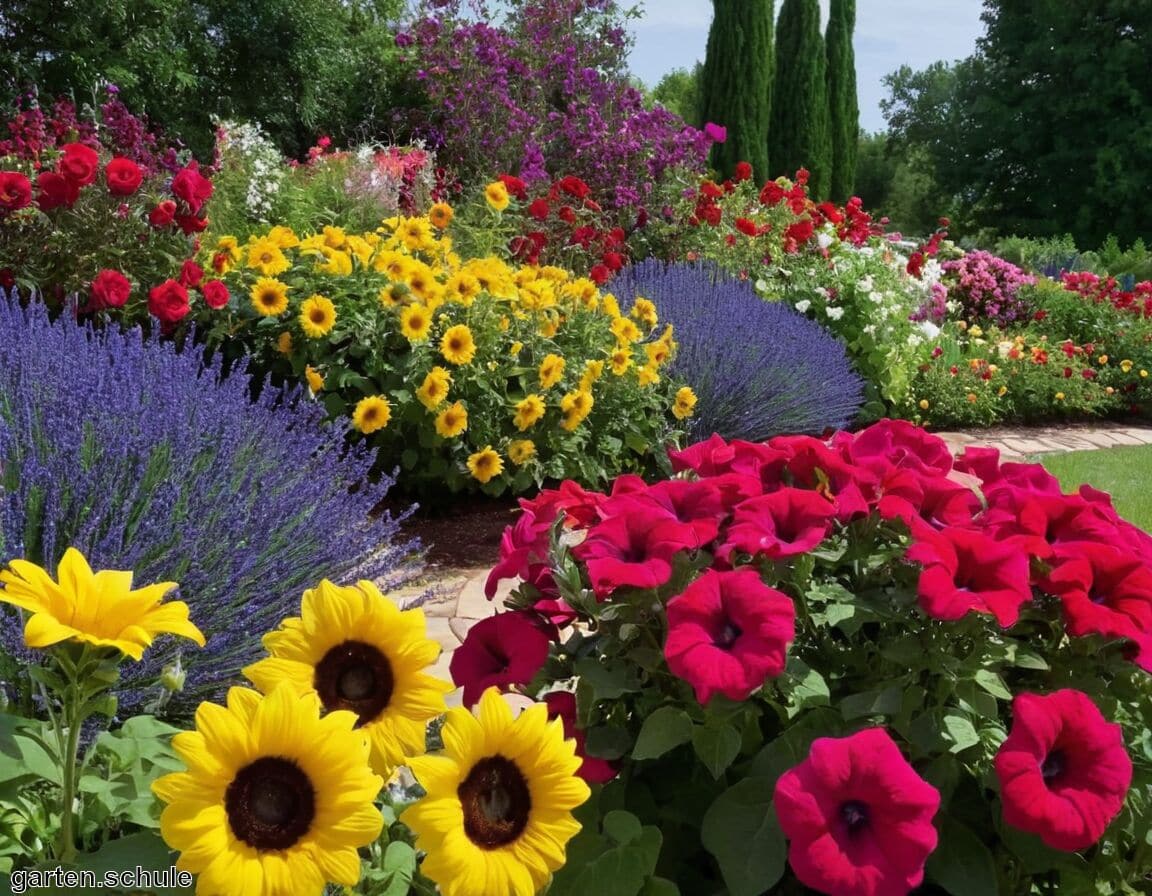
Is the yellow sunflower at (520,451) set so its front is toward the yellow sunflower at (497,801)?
yes

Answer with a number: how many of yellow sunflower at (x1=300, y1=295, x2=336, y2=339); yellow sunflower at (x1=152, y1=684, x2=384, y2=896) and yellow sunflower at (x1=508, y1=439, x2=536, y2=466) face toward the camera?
3

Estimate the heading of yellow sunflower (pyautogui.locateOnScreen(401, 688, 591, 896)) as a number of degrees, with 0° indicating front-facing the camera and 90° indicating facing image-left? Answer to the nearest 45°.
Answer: approximately 0°

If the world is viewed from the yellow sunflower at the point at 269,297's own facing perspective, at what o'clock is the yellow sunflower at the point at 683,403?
the yellow sunflower at the point at 683,403 is roughly at 9 o'clock from the yellow sunflower at the point at 269,297.

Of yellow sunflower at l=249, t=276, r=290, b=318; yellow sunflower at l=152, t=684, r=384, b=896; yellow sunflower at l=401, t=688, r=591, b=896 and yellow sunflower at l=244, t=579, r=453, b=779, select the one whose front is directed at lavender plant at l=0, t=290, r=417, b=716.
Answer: yellow sunflower at l=249, t=276, r=290, b=318

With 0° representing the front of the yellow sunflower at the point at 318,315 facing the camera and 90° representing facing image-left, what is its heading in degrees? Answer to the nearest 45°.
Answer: approximately 0°

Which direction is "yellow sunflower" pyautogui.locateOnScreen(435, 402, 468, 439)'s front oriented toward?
toward the camera

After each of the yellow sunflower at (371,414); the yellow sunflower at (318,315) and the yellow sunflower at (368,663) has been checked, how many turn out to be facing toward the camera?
3

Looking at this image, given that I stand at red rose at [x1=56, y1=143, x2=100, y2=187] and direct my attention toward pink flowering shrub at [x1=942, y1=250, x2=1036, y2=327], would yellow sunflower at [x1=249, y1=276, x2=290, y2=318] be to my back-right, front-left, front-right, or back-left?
front-right

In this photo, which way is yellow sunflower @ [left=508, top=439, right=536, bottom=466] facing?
toward the camera

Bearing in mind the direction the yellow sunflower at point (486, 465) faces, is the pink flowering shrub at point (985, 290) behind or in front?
behind

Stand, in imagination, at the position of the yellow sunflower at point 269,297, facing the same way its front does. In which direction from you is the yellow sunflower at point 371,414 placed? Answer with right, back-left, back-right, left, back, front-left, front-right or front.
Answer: front-left

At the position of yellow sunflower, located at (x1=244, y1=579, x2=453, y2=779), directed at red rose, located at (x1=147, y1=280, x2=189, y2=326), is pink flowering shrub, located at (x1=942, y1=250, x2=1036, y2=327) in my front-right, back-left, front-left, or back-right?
front-right

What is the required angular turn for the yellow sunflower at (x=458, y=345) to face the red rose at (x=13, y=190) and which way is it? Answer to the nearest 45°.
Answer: approximately 90° to its right

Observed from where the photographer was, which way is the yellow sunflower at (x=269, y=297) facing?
facing the viewer

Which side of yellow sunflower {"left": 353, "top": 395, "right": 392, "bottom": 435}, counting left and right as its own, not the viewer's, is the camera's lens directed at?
front

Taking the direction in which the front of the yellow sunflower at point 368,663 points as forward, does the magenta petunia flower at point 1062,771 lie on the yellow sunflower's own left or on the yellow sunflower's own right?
on the yellow sunflower's own left

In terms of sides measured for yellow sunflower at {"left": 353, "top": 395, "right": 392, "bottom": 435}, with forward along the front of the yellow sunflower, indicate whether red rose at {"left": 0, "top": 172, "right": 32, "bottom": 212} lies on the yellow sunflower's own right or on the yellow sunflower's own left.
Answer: on the yellow sunflower's own right
